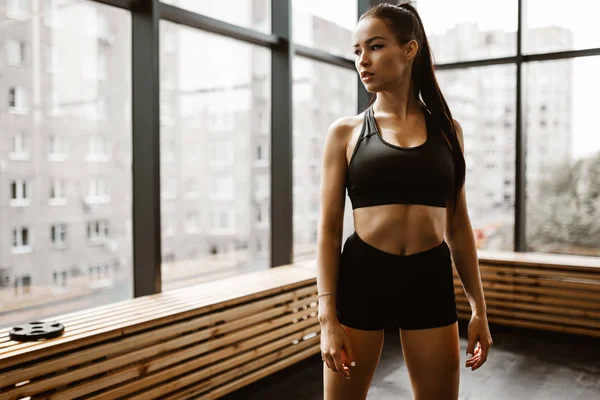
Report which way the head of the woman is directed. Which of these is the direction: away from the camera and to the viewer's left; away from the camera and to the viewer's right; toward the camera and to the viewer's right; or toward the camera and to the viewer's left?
toward the camera and to the viewer's left

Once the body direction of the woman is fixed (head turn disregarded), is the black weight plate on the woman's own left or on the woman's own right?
on the woman's own right

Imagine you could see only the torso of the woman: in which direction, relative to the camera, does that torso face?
toward the camera

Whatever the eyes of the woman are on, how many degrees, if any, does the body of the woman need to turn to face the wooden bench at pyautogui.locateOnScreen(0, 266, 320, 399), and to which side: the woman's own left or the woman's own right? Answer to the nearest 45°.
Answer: approximately 135° to the woman's own right

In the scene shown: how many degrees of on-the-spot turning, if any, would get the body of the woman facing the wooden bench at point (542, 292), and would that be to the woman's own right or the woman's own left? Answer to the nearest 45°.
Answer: approximately 180°
